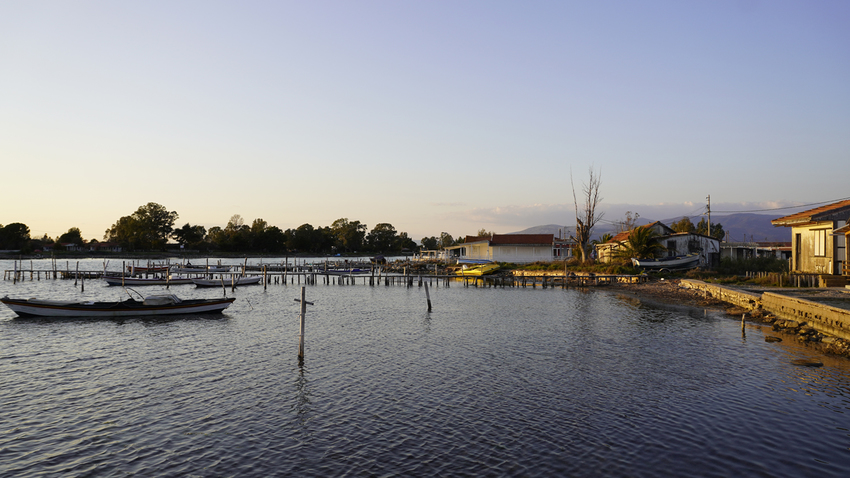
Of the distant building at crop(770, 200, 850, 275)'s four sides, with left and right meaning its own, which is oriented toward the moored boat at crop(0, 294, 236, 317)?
front

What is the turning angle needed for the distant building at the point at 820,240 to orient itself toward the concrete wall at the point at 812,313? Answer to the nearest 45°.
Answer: approximately 45° to its left

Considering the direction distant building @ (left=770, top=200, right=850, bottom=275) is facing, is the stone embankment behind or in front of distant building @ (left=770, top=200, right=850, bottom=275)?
in front

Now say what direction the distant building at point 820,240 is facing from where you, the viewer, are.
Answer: facing the viewer and to the left of the viewer

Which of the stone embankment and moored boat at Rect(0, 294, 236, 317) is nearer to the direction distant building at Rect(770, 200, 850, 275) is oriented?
the moored boat
